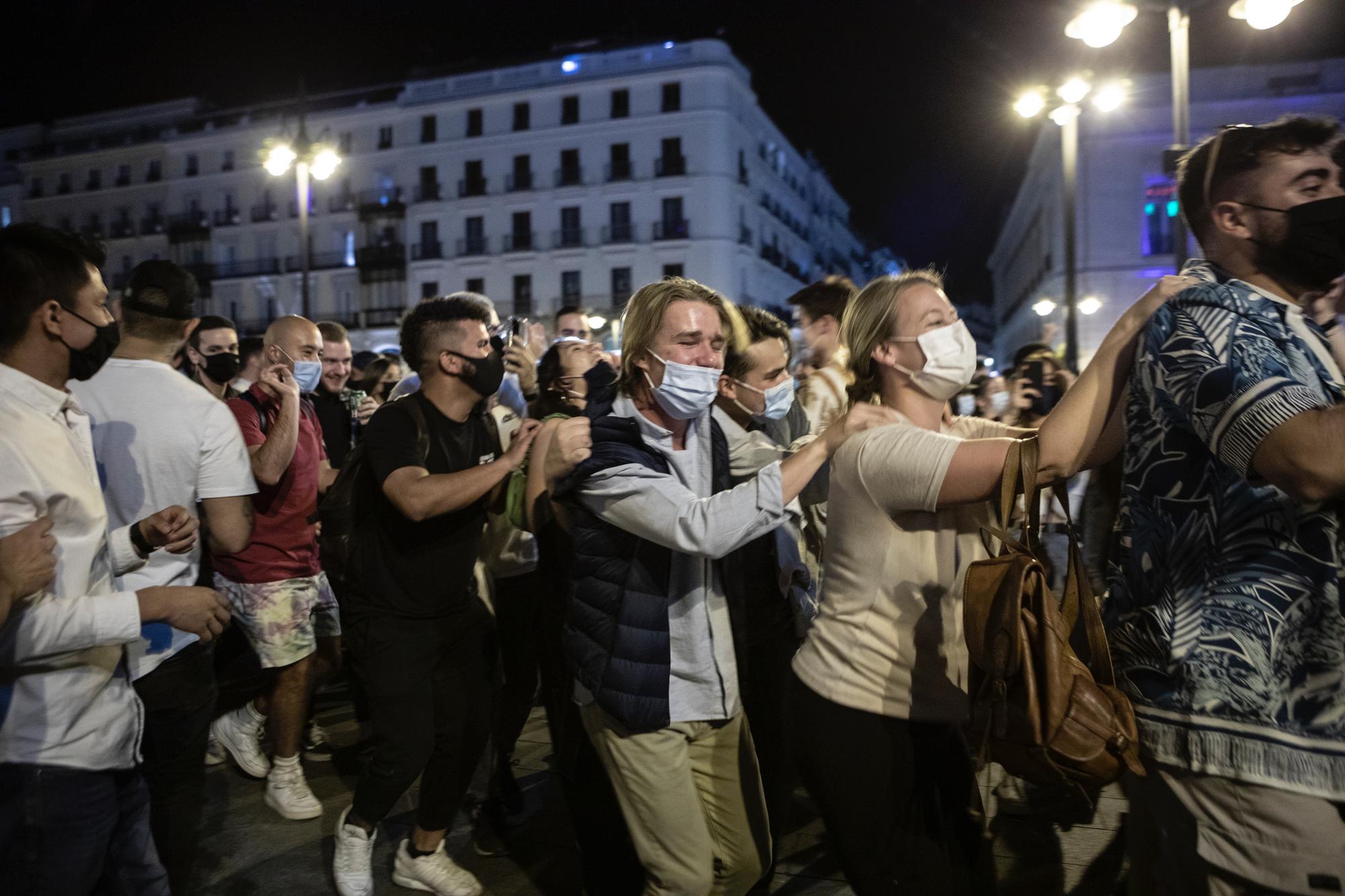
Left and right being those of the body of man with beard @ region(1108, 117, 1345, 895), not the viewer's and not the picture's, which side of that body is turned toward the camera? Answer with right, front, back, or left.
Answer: right

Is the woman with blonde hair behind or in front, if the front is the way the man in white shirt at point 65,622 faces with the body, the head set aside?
in front

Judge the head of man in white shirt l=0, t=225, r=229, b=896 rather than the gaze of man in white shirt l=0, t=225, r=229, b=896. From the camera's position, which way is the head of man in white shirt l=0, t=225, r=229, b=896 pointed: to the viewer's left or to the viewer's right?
to the viewer's right

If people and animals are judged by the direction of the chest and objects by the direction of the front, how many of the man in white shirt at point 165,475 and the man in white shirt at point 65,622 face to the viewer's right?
1

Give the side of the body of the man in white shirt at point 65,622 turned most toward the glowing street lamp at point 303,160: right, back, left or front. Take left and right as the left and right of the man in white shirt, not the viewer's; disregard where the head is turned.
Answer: left

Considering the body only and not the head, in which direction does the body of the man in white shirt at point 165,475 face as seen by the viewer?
away from the camera

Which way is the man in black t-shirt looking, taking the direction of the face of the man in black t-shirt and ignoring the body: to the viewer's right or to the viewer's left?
to the viewer's right
